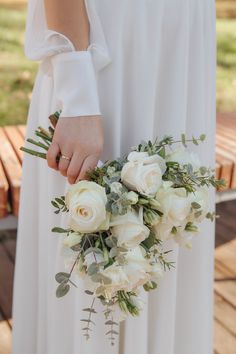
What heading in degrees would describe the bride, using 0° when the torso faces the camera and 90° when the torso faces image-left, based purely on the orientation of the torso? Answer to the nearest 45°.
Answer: approximately 315°

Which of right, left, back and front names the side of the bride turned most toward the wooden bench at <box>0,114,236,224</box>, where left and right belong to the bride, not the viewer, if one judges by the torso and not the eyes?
back
